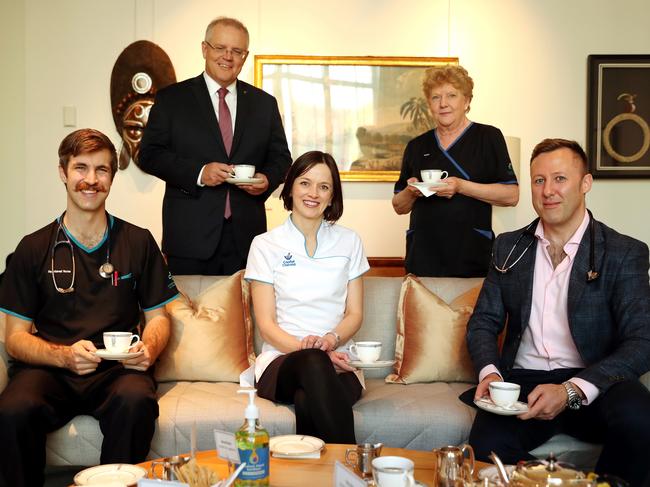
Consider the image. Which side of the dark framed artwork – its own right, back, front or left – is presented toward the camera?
front

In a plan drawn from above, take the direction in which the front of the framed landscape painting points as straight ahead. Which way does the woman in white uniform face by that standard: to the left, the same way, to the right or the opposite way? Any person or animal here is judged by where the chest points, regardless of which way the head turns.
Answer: the same way

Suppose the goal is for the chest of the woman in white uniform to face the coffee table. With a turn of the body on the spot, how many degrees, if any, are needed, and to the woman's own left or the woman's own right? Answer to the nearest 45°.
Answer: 0° — they already face it

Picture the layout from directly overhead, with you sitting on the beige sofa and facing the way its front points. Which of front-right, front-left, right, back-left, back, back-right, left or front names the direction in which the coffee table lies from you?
front

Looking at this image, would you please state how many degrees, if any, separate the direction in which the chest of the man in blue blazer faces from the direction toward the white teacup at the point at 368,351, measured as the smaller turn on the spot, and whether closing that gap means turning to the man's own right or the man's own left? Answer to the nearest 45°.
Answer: approximately 45° to the man's own right

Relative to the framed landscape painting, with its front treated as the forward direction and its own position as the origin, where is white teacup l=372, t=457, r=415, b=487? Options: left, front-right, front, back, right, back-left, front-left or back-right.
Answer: front

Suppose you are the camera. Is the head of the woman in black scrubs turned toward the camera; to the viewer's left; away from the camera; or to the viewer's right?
toward the camera

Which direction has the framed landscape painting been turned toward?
toward the camera

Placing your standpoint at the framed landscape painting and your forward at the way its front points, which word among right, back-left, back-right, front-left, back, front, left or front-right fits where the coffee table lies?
front

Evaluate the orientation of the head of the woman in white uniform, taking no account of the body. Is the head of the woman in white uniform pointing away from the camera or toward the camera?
toward the camera

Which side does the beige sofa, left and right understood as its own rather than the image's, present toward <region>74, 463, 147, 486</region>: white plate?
front

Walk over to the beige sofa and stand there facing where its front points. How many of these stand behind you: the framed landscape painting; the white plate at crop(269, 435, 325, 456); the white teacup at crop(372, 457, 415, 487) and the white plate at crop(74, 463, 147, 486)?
1

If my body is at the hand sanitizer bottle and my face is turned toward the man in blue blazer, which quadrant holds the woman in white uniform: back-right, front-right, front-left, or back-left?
front-left

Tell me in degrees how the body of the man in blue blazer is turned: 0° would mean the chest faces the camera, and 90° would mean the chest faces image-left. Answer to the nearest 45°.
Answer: approximately 45°

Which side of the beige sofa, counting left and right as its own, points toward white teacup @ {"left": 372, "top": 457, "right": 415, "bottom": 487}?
front

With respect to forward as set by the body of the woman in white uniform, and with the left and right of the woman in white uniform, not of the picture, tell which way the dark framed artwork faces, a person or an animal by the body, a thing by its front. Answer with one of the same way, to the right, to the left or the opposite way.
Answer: the same way

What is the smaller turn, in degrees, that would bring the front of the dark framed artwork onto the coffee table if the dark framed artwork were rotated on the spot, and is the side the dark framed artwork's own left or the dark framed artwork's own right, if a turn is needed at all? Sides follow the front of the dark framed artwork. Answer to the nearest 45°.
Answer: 0° — it already faces it

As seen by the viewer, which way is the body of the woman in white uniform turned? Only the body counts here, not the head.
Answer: toward the camera
